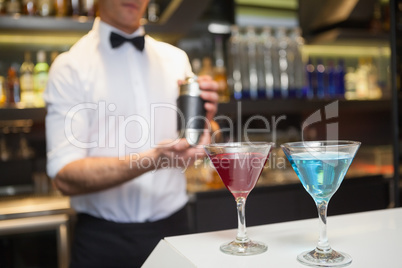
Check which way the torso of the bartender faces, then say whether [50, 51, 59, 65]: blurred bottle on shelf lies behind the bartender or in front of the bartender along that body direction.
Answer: behind

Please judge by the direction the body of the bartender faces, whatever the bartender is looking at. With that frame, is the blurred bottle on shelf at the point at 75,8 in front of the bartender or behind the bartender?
behind

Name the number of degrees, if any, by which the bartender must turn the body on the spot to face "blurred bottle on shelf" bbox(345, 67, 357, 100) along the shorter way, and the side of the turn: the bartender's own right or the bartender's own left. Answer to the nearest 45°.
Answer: approximately 90° to the bartender's own left

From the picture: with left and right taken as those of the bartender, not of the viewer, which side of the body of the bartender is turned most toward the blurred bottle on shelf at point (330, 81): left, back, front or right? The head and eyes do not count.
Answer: left

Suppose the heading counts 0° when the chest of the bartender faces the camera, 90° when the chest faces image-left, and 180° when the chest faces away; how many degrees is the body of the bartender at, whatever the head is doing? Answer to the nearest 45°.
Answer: approximately 315°
